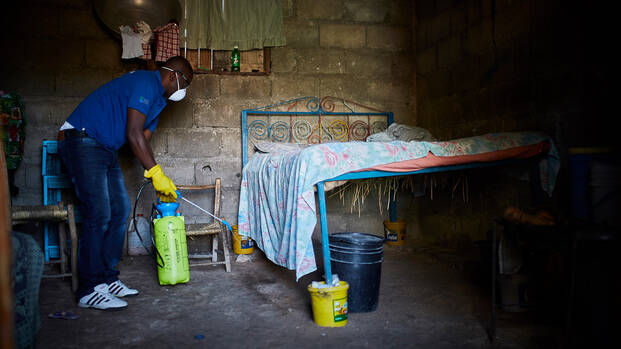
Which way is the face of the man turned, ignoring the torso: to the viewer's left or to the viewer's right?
to the viewer's right

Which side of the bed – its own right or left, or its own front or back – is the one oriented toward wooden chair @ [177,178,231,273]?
back

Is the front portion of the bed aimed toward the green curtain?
no

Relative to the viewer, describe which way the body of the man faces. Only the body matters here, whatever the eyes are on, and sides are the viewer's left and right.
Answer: facing to the right of the viewer

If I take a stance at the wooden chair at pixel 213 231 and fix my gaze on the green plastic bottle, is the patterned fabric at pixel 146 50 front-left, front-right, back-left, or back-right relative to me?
front-left

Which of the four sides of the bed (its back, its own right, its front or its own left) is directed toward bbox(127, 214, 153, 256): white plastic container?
back

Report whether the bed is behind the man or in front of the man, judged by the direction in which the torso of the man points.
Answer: in front

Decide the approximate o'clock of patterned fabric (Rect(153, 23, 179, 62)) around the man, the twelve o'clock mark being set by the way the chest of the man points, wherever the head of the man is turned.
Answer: The patterned fabric is roughly at 10 o'clock from the man.

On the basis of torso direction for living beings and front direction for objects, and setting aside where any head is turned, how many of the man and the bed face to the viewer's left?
0

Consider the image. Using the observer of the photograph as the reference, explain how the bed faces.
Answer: facing the viewer and to the right of the viewer

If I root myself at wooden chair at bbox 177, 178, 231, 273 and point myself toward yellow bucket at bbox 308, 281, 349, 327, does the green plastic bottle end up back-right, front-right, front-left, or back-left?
back-left

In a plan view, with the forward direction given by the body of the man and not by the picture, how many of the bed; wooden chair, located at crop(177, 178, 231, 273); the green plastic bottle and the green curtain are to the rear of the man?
0

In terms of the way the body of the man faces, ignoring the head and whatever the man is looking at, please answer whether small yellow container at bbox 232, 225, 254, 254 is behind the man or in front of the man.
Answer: in front

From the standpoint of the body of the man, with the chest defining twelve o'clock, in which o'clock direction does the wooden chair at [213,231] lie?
The wooden chair is roughly at 11 o'clock from the man.

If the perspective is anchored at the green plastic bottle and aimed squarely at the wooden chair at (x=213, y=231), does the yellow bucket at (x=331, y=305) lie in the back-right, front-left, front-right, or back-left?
front-left
